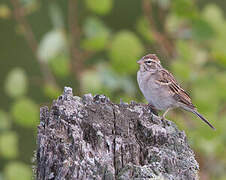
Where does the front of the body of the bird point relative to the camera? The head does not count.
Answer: to the viewer's left

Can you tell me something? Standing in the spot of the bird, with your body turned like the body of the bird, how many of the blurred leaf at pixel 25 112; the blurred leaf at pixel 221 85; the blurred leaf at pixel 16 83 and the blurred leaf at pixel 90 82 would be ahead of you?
3

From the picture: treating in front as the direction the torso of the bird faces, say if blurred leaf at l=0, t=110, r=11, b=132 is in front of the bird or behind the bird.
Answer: in front

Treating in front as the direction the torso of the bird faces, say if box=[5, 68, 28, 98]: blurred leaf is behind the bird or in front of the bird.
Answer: in front
